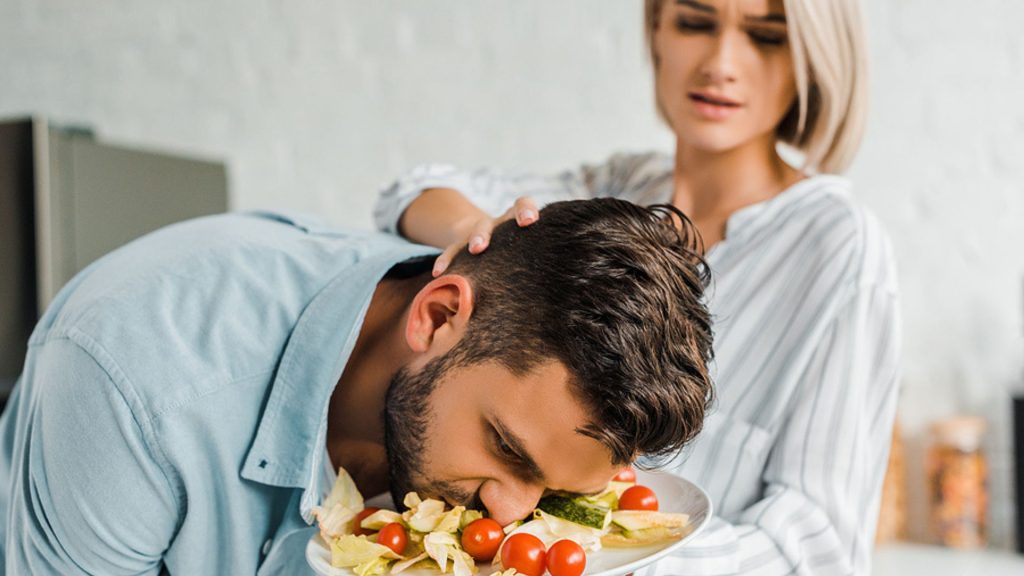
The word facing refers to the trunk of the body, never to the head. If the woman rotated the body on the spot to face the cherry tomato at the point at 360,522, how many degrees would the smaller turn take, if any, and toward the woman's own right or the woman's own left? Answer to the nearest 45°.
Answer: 0° — they already face it

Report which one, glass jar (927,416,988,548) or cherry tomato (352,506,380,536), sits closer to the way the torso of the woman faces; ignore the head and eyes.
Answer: the cherry tomato

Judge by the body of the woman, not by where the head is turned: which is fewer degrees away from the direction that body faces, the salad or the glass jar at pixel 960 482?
the salad

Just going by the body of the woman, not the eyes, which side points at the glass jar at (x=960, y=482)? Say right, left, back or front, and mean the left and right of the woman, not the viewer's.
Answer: back

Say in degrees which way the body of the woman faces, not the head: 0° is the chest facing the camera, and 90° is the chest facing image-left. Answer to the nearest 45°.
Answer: approximately 45°

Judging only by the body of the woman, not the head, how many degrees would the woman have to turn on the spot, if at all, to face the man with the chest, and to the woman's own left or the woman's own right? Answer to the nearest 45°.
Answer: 0° — they already face them

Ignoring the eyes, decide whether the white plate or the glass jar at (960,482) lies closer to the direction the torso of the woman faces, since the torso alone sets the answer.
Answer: the white plate
